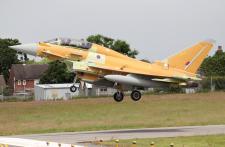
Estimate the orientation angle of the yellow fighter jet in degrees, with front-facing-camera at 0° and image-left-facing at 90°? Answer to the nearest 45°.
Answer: approximately 90°
